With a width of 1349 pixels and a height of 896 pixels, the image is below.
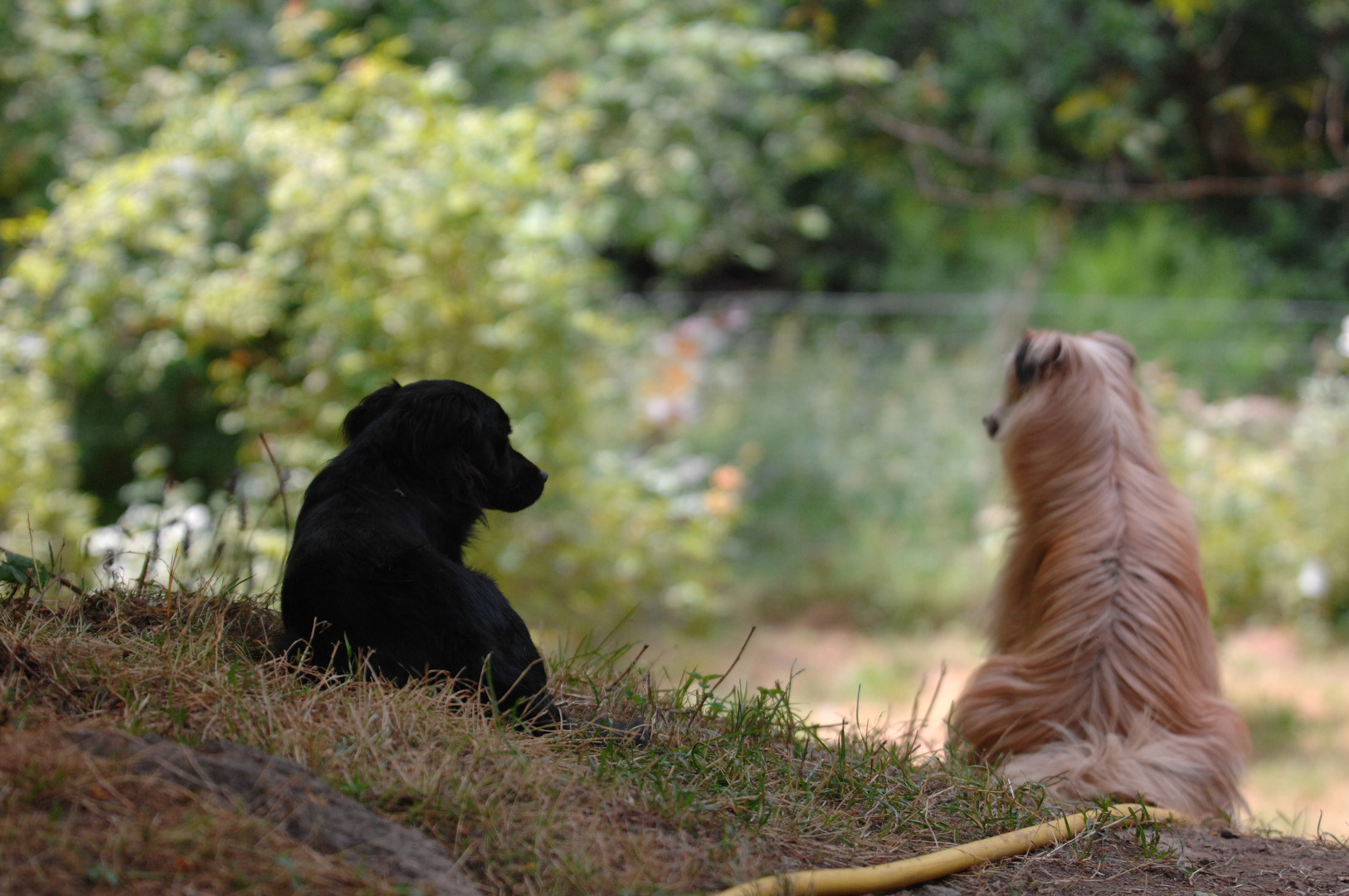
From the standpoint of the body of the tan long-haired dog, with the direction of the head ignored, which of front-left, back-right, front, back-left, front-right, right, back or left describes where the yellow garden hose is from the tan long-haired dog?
back

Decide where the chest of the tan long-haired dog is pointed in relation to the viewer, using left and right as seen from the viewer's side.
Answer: facing away from the viewer
